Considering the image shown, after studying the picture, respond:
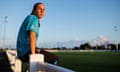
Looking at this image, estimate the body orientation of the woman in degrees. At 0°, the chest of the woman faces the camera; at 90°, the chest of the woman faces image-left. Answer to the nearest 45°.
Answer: approximately 270°
